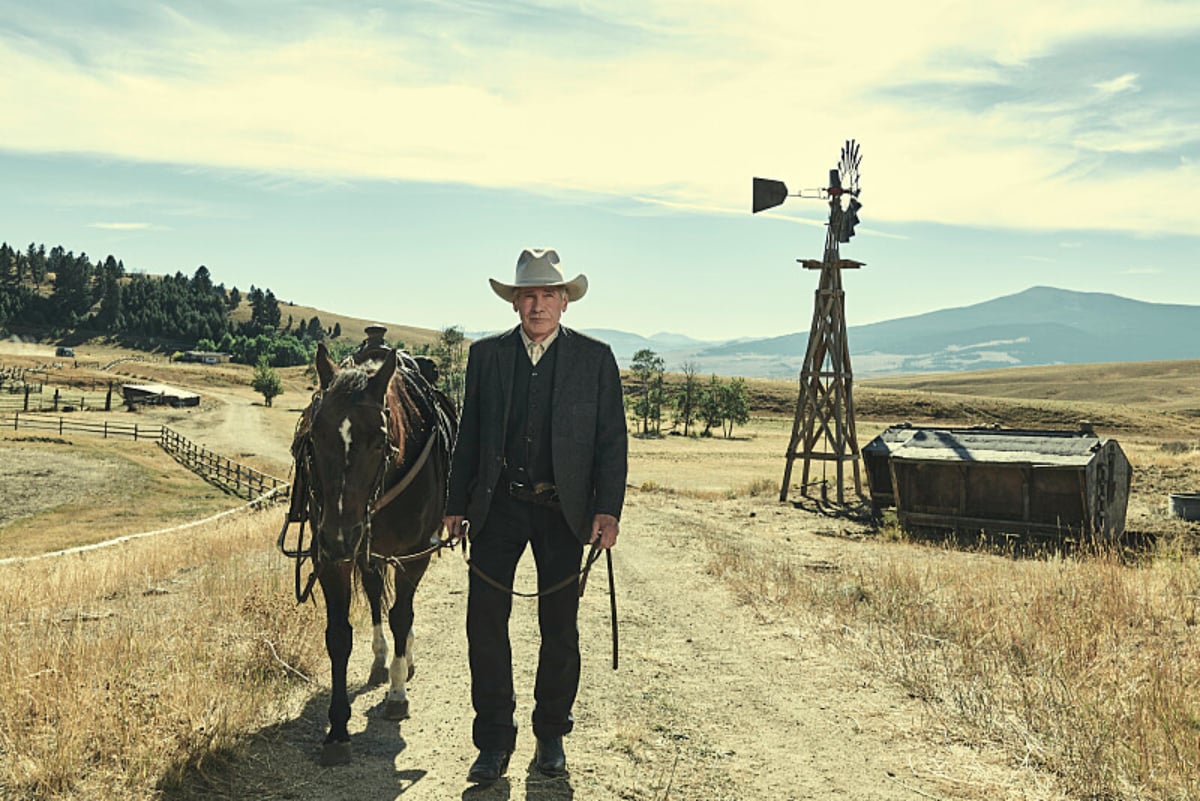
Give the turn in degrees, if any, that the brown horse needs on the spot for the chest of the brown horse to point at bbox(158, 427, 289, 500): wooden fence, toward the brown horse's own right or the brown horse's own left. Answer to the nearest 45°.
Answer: approximately 180°

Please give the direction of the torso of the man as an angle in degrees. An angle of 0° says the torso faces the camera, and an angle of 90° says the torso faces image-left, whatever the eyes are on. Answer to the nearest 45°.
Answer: approximately 0°

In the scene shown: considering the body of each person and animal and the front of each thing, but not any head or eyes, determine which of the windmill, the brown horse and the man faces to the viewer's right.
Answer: the windmill

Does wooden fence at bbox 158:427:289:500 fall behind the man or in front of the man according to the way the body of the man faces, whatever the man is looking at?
behind

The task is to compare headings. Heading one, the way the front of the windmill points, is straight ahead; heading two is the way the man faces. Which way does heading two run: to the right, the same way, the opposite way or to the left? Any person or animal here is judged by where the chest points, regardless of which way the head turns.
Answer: to the right

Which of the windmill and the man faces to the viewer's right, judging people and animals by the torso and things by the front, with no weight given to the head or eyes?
the windmill

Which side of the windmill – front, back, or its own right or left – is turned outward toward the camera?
right

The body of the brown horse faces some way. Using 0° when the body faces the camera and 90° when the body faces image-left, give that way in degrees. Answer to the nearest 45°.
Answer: approximately 0°

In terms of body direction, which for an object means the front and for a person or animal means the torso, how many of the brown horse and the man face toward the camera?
2
